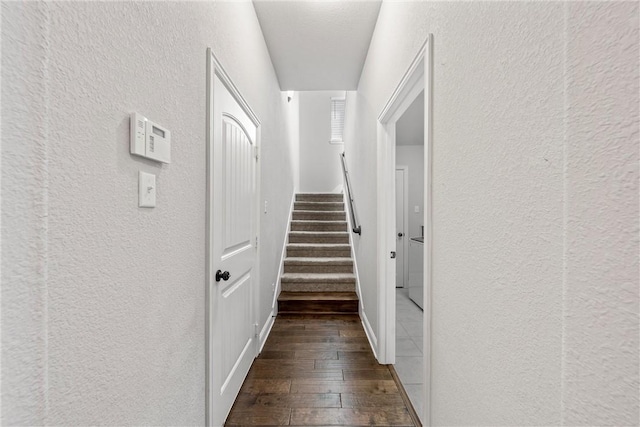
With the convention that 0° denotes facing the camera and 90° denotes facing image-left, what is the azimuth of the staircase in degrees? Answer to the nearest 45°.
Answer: approximately 0°

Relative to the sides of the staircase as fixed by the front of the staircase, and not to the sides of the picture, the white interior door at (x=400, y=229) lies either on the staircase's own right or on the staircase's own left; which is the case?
on the staircase's own left

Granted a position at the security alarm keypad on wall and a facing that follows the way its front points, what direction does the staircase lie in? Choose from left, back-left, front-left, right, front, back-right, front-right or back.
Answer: left

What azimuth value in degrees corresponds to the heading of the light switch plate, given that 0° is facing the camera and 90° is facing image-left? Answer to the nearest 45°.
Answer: approximately 315°

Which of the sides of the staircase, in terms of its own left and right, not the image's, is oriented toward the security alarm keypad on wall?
front

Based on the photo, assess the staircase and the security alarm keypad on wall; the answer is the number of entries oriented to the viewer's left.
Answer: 0

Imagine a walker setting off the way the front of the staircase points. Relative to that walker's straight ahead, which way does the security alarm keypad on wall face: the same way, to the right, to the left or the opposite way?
to the left

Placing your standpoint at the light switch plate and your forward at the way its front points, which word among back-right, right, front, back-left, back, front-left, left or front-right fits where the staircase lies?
left

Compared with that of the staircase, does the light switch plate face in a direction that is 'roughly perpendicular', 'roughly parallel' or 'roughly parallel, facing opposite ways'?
roughly perpendicular
